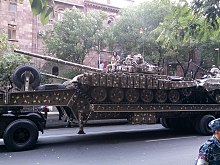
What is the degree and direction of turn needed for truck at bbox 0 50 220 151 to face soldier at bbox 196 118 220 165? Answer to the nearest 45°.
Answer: approximately 90° to its left

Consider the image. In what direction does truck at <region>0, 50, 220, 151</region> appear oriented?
to the viewer's left

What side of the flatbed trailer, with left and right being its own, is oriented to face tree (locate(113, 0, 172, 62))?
right

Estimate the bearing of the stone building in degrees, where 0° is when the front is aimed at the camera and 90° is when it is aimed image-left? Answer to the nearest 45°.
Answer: approximately 315°

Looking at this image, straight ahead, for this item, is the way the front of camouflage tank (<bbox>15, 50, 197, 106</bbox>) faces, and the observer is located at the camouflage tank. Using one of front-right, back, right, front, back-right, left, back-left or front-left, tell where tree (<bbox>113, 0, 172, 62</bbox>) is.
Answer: right

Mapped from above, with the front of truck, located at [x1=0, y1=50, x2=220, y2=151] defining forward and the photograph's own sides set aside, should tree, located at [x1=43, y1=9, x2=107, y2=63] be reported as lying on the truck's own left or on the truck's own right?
on the truck's own right

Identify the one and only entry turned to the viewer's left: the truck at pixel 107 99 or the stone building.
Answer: the truck

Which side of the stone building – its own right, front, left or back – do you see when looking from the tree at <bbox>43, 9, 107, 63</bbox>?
front

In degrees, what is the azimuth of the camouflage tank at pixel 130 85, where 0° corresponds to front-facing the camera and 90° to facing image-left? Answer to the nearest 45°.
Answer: approximately 90°

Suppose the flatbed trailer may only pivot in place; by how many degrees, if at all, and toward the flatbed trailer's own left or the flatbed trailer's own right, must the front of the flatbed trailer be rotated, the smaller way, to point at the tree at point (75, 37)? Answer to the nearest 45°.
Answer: approximately 90° to the flatbed trailer's own right
